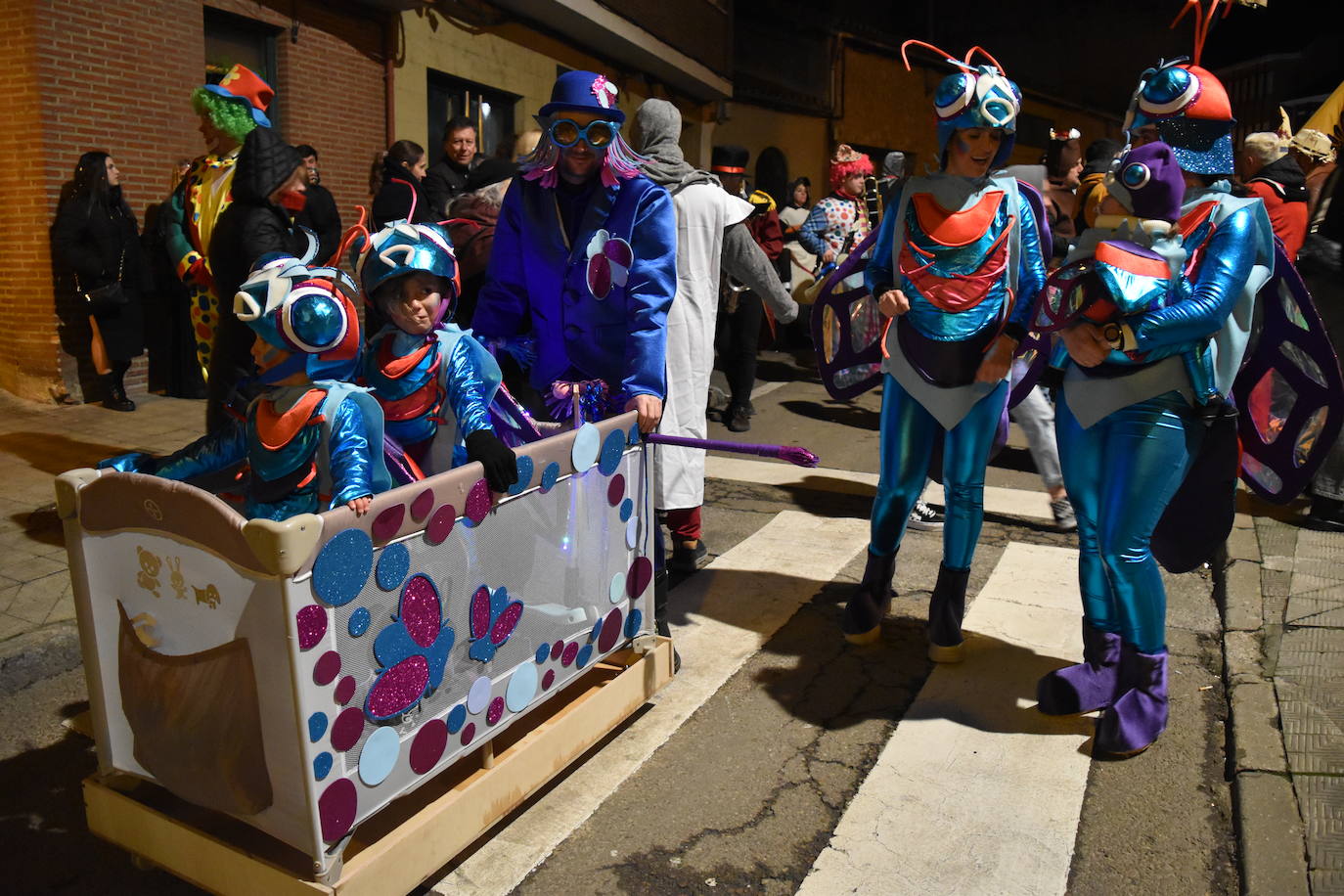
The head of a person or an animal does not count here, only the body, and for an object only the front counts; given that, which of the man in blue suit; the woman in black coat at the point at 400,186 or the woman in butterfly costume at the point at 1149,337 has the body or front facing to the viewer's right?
the woman in black coat

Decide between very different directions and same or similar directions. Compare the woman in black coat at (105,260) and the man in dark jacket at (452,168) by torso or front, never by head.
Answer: same or similar directions

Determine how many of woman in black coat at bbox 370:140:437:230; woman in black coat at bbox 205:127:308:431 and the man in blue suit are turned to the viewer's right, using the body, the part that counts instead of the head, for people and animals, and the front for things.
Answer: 2

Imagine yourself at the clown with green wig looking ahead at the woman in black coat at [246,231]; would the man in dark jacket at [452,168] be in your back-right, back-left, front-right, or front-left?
back-left

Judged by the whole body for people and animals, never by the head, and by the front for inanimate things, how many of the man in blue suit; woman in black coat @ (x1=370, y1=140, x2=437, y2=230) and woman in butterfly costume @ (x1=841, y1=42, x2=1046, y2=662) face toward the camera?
2

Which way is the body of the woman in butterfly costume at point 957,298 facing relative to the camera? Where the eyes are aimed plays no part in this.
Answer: toward the camera

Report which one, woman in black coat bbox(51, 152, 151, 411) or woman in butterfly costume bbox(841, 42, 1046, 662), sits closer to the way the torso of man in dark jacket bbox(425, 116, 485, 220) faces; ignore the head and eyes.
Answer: the woman in butterfly costume

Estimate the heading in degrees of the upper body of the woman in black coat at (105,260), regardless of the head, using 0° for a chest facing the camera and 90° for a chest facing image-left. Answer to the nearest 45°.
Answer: approximately 315°

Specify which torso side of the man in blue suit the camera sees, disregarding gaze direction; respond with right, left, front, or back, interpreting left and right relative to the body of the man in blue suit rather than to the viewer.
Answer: front

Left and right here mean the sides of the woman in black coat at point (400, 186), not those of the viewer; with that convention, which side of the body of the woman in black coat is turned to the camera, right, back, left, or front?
right

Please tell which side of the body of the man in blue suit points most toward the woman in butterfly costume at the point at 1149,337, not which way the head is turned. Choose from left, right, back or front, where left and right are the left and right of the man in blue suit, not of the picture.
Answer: left

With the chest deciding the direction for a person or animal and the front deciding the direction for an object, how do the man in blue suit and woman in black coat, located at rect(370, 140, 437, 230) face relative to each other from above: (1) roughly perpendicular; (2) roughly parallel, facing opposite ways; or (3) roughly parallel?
roughly perpendicular

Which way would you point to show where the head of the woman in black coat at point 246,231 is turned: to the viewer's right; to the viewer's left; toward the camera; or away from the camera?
to the viewer's right

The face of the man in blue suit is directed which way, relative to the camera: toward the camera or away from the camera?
toward the camera

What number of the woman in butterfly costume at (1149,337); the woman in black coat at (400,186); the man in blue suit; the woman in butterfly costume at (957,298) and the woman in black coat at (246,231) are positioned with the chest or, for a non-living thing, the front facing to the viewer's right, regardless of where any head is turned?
2

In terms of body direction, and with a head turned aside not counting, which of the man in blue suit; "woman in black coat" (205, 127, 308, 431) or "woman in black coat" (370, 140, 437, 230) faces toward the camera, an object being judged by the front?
the man in blue suit

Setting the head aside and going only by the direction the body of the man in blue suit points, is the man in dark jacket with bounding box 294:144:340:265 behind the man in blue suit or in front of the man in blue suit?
behind
